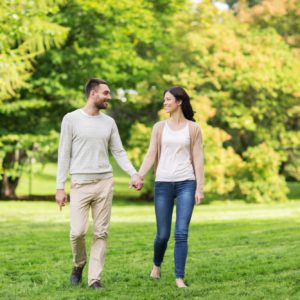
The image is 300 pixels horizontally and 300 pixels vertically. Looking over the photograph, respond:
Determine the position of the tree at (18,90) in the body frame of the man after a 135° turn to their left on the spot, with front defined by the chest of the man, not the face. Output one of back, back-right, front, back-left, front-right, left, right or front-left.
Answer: front-left

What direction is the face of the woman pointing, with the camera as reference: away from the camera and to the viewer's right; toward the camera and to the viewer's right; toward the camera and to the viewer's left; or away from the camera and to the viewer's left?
toward the camera and to the viewer's left

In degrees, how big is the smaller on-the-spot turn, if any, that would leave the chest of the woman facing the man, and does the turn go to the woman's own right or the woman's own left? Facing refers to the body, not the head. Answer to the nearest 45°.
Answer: approximately 90° to the woman's own right

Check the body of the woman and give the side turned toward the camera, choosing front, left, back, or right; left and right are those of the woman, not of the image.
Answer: front

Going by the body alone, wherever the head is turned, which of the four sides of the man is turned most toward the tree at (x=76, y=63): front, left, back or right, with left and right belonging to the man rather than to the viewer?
back

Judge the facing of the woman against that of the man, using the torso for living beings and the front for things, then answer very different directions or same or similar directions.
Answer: same or similar directions

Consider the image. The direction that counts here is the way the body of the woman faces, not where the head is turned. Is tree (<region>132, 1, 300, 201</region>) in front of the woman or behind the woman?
behind

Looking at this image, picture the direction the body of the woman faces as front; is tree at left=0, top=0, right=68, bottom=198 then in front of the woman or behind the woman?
behind

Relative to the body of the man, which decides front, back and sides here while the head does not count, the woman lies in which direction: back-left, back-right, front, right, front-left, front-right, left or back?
left

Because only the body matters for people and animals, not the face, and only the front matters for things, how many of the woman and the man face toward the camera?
2

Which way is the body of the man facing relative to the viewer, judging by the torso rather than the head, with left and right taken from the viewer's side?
facing the viewer

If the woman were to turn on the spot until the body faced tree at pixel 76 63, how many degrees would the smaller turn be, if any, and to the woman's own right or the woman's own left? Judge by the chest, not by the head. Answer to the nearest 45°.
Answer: approximately 180°

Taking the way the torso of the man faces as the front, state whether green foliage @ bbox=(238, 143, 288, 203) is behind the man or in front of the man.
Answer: behind
